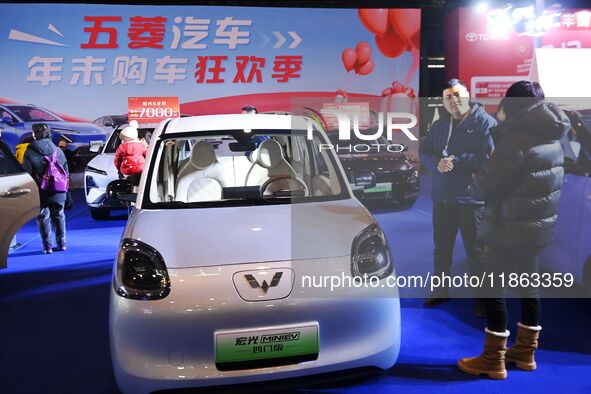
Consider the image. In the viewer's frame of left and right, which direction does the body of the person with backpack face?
facing away from the viewer and to the left of the viewer

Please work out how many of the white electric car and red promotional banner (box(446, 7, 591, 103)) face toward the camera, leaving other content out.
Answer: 2

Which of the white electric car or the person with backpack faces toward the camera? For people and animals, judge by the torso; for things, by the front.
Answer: the white electric car

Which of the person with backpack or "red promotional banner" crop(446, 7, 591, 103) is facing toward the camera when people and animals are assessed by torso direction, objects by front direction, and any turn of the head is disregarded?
the red promotional banner

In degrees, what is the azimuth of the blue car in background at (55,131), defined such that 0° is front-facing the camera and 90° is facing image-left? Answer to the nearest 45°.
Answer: approximately 315°

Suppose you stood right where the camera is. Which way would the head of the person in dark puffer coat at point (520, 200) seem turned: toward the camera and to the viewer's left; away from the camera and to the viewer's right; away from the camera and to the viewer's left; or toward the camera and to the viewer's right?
away from the camera and to the viewer's left

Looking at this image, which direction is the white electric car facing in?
toward the camera

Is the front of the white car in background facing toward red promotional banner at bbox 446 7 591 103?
no

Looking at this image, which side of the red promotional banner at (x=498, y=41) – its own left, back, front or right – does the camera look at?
front

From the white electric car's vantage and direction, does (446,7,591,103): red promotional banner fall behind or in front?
behind

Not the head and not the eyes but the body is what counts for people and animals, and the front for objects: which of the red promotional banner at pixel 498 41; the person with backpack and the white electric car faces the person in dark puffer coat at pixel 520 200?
the red promotional banner

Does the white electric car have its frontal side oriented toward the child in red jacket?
no

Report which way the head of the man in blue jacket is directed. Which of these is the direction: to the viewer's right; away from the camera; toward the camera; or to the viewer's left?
toward the camera

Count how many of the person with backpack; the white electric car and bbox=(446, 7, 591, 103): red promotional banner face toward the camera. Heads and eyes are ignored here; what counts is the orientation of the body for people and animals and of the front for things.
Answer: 2

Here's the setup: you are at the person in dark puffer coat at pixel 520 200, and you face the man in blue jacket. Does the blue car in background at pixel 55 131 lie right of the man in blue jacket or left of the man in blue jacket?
left

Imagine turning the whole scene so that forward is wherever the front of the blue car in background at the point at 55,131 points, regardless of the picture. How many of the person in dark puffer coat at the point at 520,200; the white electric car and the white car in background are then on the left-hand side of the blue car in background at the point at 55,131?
0

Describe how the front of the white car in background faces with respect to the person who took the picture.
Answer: facing the viewer and to the left of the viewer
